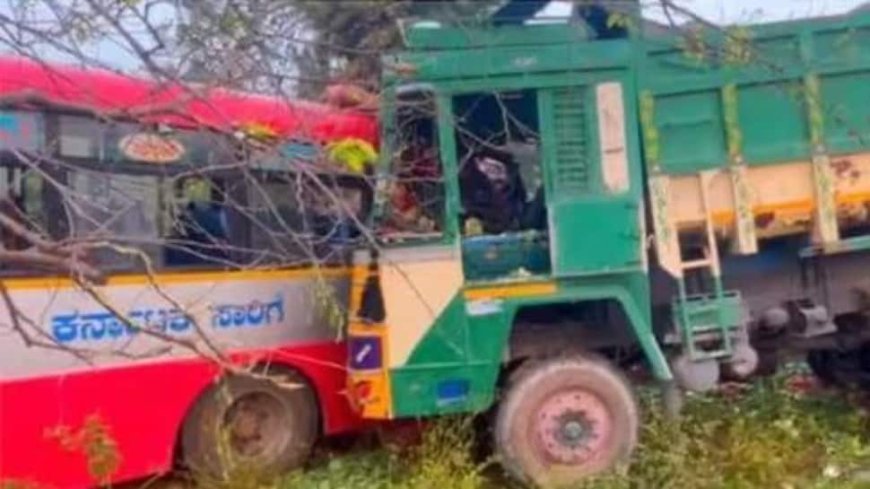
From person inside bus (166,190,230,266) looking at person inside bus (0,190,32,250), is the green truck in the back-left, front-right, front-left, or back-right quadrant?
back-left

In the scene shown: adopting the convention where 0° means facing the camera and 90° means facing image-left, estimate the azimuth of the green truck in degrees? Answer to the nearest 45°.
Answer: approximately 90°

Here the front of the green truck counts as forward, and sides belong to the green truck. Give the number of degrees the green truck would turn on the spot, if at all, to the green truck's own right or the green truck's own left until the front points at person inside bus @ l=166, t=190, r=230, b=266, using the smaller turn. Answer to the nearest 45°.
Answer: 0° — it already faces them

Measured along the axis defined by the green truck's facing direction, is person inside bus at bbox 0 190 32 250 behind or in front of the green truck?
in front
